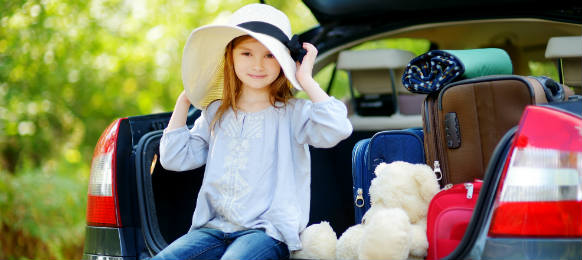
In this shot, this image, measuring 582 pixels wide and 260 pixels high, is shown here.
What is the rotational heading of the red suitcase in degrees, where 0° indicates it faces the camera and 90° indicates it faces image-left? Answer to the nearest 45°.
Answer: approximately 0°

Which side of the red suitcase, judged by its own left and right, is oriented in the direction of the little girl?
right

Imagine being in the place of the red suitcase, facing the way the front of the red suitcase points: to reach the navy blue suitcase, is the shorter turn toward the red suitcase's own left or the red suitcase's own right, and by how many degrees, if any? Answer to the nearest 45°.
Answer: approximately 135° to the red suitcase's own right
